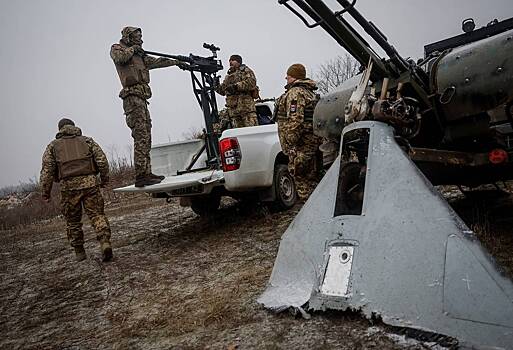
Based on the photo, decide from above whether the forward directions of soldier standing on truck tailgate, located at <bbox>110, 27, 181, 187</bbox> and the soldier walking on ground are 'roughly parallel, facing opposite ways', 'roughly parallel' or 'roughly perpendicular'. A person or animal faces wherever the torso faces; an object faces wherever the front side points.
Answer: roughly perpendicular

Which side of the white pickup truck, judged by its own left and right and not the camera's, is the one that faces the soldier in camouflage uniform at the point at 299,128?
right

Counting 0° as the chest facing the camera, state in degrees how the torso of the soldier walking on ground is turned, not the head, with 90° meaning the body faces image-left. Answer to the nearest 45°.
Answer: approximately 180°

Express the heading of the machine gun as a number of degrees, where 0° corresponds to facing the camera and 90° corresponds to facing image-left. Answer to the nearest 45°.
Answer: approximately 90°

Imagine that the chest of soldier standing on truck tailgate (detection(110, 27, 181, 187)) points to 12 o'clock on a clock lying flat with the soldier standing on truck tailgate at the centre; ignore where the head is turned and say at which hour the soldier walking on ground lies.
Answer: The soldier walking on ground is roughly at 5 o'clock from the soldier standing on truck tailgate.

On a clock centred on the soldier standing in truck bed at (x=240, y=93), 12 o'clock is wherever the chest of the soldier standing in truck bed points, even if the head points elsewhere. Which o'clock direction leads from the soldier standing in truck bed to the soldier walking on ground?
The soldier walking on ground is roughly at 12 o'clock from the soldier standing in truck bed.

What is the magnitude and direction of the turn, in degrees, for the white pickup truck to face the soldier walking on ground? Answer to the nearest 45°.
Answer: approximately 135° to its left

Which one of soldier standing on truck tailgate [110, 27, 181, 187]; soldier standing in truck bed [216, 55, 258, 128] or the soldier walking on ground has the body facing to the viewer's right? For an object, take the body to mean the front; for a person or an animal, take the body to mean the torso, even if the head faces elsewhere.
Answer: soldier standing on truck tailgate [110, 27, 181, 187]

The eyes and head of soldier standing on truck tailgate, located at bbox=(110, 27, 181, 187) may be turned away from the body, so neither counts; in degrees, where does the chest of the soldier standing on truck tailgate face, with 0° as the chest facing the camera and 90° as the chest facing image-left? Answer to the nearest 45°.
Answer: approximately 270°

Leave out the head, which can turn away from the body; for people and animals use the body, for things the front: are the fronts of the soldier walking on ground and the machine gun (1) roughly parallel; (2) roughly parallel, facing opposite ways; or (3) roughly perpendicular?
roughly perpendicular

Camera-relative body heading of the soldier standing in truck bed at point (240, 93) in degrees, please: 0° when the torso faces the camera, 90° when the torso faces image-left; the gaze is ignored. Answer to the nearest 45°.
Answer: approximately 45°

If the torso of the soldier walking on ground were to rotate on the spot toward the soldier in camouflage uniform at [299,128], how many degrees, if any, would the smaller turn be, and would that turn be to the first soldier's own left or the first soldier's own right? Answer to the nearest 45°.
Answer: approximately 90° to the first soldier's own right

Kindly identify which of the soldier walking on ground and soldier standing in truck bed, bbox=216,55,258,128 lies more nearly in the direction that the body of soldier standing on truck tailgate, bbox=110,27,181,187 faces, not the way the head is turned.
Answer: the soldier standing in truck bed

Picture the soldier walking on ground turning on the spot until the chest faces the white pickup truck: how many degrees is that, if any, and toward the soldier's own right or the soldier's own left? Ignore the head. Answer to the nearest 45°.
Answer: approximately 90° to the soldier's own right
